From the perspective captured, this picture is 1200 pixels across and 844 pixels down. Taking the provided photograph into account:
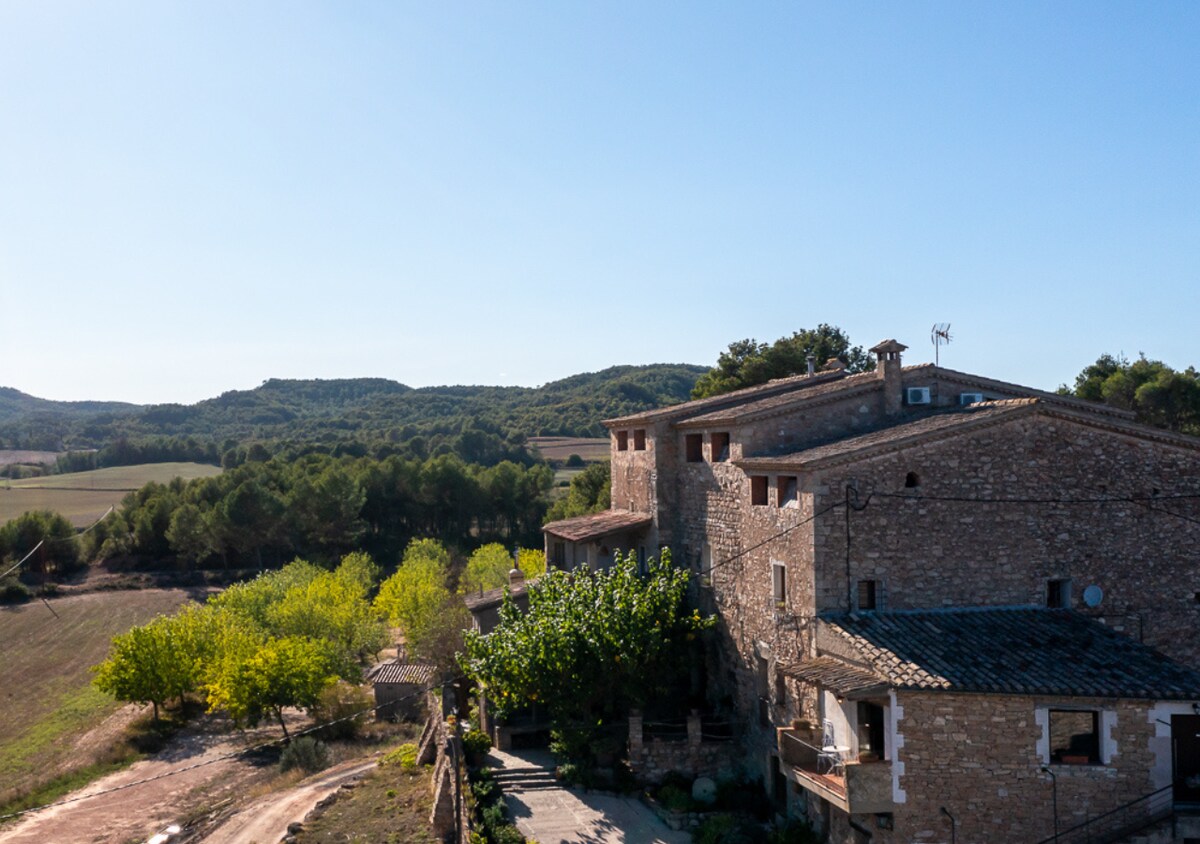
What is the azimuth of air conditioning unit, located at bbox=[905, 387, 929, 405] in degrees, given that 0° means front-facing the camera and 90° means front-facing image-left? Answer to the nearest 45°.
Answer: approximately 0°

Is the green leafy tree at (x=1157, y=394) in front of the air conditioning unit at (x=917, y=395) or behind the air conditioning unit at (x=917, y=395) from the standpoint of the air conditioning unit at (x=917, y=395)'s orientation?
behind

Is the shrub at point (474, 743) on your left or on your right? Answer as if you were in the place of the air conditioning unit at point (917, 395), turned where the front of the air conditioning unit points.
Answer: on your right

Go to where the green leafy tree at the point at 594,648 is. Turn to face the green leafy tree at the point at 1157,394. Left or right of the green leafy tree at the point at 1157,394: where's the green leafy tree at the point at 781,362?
left

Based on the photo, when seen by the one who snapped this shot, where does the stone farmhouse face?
facing to the left of the viewer

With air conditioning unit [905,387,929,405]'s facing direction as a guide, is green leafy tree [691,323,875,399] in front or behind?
behind

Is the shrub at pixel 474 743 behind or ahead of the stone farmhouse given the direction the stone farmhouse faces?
ahead
